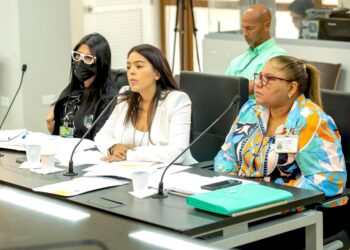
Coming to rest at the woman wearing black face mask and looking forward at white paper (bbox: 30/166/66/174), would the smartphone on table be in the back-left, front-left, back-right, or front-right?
front-left

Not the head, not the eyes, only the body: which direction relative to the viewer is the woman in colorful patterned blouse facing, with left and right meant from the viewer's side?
facing the viewer and to the left of the viewer

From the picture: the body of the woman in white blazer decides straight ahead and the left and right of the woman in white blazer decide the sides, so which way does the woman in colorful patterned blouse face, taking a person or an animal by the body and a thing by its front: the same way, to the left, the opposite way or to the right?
the same way

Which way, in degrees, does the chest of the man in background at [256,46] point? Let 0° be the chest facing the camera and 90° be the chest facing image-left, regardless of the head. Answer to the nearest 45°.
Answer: approximately 45°

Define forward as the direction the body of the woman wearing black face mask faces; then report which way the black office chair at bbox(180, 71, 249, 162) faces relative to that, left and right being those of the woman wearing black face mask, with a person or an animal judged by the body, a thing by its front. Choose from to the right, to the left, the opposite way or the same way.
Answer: the same way

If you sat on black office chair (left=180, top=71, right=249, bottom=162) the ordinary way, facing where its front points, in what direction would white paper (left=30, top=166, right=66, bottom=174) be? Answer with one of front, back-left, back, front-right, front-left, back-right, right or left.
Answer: front

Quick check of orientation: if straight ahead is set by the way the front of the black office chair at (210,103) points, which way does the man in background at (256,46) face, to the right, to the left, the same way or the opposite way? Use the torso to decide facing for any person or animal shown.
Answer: the same way

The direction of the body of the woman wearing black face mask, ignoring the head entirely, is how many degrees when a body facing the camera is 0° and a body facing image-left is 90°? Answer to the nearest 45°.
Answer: approximately 45°

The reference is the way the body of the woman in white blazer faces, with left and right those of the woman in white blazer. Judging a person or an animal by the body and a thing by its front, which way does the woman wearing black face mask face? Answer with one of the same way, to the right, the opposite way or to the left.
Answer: the same way

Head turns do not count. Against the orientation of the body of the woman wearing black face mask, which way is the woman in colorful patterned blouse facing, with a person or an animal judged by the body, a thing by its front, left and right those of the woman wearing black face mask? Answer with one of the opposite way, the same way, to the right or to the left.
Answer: the same way

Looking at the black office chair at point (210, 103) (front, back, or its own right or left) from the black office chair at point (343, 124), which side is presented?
left

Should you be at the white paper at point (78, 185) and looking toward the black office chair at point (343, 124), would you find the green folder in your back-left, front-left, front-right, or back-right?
front-right

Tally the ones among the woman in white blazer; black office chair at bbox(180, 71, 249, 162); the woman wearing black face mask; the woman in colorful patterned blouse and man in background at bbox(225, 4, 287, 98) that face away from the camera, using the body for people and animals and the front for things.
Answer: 0
